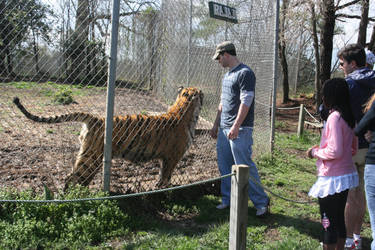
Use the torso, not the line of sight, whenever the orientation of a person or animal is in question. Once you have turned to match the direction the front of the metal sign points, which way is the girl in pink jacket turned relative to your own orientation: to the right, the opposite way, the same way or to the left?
the opposite way

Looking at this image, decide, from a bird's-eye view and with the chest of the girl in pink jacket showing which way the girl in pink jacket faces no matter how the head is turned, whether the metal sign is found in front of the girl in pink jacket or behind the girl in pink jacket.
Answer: in front

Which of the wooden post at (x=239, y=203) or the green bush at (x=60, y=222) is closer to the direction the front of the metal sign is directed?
the wooden post

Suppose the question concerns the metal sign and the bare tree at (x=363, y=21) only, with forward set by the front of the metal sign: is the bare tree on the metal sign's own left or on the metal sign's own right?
on the metal sign's own left

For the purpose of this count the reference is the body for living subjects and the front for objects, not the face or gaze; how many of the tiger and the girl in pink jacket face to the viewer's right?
1

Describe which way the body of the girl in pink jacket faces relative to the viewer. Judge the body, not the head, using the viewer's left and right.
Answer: facing away from the viewer and to the left of the viewer

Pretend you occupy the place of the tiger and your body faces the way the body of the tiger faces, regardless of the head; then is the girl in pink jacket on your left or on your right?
on your right

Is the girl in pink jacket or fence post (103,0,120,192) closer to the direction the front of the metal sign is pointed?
the girl in pink jacket

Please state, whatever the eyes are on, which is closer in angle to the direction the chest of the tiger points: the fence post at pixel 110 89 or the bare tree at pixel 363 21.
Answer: the bare tree

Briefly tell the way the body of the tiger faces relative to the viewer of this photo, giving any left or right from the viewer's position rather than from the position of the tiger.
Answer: facing to the right of the viewer

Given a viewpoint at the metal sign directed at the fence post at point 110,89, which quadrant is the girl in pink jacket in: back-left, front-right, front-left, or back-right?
front-left

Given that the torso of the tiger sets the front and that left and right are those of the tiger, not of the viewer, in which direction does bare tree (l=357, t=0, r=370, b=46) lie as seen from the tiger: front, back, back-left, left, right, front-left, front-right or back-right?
front-left

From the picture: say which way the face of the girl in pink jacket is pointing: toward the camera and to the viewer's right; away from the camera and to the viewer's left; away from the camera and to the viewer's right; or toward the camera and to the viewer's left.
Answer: away from the camera and to the viewer's left
